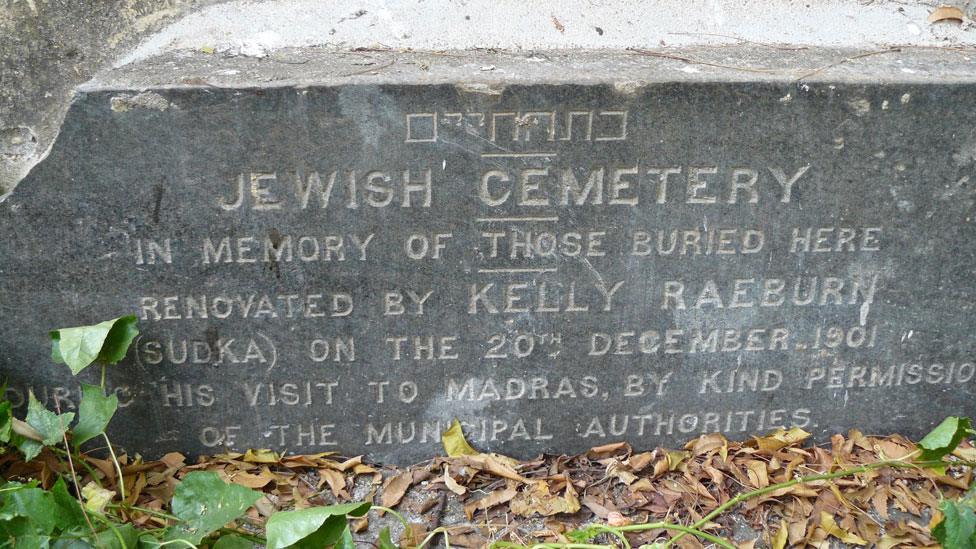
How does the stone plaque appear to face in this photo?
toward the camera

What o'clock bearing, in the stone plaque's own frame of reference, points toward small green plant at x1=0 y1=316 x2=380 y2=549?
The small green plant is roughly at 2 o'clock from the stone plaque.
